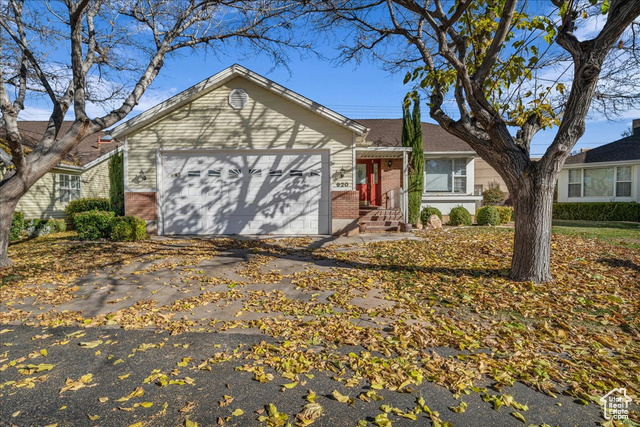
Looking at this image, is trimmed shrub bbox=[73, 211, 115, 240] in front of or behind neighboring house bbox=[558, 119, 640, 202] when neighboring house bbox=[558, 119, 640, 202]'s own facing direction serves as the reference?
in front

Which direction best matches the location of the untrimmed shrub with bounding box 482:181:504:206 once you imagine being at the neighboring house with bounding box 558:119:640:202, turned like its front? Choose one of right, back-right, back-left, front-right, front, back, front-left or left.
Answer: right

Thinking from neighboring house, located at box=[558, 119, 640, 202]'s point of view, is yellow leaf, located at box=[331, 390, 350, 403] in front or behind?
in front

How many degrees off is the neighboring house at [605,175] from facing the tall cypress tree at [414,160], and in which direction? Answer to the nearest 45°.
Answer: approximately 45° to its right

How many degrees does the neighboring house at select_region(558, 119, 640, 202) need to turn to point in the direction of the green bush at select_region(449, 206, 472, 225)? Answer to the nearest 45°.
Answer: approximately 45° to its right

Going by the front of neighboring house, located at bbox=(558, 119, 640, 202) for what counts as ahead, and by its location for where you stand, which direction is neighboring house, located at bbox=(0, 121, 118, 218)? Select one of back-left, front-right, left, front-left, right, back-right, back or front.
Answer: front-right

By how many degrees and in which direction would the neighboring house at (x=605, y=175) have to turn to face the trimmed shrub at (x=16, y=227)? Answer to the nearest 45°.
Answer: approximately 45° to its right

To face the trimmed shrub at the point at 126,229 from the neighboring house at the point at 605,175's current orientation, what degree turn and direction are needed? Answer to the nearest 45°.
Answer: approximately 45° to its right

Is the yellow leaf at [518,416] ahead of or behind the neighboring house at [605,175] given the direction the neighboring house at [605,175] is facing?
ahead

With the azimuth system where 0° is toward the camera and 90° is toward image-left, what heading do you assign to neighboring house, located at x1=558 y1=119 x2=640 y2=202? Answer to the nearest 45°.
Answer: approximately 0°
